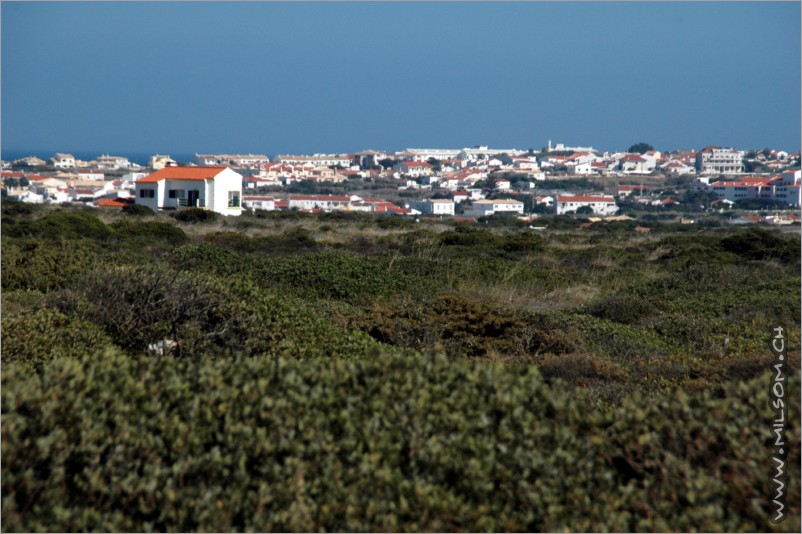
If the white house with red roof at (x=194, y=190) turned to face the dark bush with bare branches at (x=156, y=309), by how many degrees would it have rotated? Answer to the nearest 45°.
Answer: approximately 45° to its left

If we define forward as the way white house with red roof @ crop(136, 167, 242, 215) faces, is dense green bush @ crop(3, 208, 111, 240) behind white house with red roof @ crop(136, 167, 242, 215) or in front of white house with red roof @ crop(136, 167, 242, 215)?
in front

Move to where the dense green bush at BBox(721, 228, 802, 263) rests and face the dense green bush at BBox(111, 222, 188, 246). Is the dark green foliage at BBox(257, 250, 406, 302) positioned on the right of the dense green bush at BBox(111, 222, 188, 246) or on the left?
left

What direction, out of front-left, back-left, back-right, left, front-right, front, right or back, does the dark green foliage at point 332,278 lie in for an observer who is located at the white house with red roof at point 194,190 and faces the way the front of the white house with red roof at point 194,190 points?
front-left

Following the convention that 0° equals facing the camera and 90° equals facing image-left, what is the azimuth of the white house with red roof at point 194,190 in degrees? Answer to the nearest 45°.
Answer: approximately 45°

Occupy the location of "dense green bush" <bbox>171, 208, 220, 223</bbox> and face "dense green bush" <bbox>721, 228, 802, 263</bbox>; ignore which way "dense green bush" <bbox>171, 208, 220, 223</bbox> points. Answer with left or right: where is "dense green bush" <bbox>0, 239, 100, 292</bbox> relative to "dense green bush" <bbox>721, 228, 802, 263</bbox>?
right

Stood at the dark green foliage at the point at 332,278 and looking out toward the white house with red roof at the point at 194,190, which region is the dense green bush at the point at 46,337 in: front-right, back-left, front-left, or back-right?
back-left

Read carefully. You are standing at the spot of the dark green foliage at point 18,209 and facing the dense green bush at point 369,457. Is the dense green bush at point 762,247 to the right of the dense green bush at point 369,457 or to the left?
left

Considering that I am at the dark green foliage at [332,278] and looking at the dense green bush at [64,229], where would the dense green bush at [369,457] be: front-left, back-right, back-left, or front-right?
back-left

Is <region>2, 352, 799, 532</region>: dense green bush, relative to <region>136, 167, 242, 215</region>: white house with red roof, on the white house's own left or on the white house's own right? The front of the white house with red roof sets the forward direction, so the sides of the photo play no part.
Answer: on the white house's own left

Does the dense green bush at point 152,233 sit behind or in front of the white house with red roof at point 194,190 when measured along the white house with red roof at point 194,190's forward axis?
in front

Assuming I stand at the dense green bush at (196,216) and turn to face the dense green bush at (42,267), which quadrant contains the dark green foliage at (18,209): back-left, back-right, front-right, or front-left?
back-right
